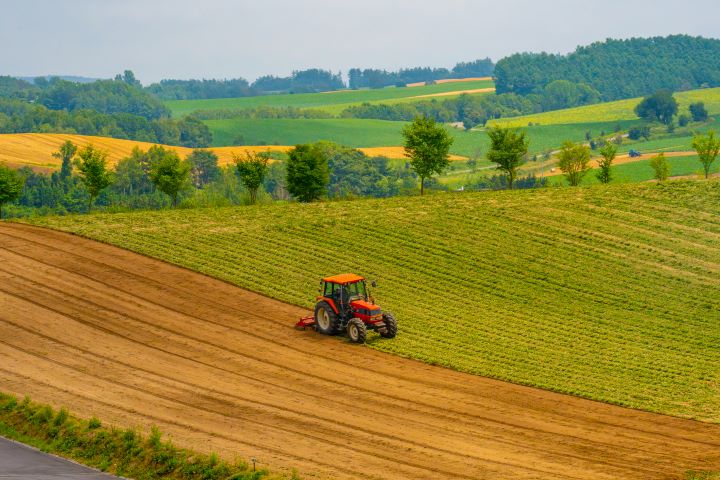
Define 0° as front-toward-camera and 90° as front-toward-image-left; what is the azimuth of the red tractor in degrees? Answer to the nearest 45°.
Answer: approximately 315°
